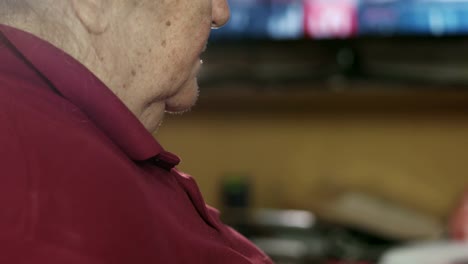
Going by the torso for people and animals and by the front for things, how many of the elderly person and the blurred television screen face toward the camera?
1

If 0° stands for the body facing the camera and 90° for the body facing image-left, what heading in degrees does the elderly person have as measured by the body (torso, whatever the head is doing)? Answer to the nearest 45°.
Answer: approximately 270°

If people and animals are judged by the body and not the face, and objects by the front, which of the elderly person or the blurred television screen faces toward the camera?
the blurred television screen

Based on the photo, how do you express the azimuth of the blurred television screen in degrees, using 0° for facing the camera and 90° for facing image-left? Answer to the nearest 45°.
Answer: approximately 0°
